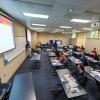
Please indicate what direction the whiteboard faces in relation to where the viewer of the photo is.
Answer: facing the viewer and to the right of the viewer

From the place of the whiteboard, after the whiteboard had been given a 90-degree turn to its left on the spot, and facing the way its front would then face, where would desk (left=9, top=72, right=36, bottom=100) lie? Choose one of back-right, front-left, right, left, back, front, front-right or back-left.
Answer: back-right

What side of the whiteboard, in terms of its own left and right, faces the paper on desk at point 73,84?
front

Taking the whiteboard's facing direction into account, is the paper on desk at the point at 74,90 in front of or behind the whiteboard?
in front
